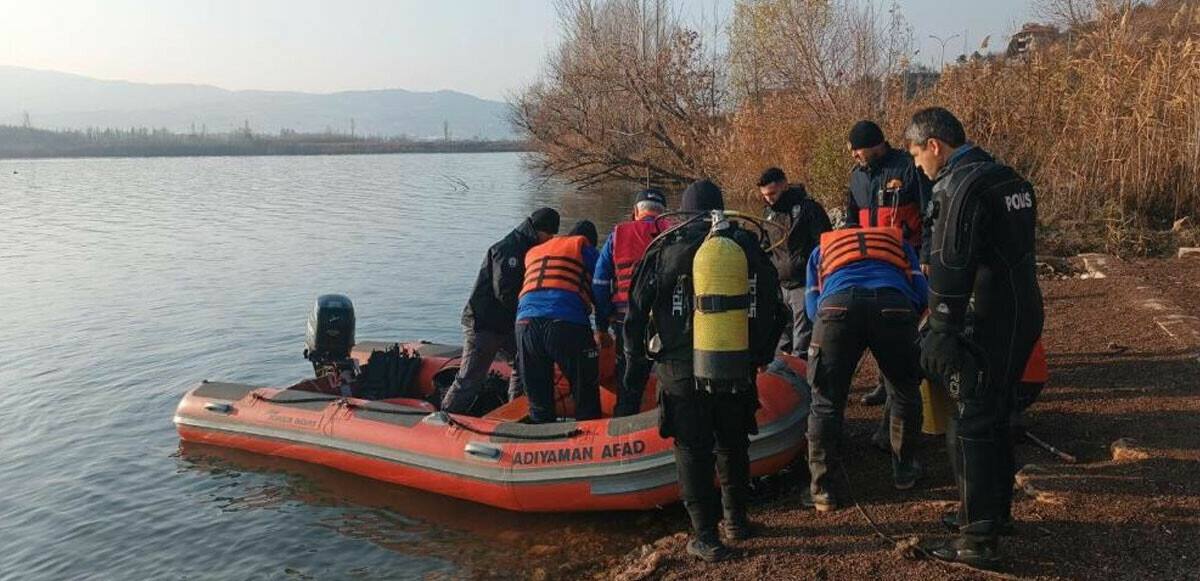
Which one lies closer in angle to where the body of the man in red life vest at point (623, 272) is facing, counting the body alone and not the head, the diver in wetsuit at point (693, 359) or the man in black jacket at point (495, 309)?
the man in black jacket

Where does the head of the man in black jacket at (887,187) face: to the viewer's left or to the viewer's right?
to the viewer's left

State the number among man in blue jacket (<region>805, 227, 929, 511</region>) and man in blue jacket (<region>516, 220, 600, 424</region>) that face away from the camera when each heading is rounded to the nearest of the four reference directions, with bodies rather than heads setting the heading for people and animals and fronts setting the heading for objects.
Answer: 2

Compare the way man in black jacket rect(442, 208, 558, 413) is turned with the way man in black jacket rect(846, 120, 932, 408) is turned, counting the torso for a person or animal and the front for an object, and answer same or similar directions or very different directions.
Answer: very different directions

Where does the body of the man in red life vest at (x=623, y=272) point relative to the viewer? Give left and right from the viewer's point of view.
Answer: facing away from the viewer and to the right of the viewer

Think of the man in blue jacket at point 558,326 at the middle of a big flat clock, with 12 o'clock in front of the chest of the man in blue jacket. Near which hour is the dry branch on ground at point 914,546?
The dry branch on ground is roughly at 5 o'clock from the man in blue jacket.

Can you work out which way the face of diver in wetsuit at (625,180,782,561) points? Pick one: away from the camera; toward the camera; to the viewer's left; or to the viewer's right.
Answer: away from the camera

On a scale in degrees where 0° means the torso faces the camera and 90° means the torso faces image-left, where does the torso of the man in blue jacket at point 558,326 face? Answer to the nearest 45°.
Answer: approximately 180°

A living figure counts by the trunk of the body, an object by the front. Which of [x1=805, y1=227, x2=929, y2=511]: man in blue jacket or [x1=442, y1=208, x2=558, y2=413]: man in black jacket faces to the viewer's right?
the man in black jacket

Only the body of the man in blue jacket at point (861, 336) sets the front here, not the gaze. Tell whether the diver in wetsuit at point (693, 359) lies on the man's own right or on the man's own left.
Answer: on the man's own left

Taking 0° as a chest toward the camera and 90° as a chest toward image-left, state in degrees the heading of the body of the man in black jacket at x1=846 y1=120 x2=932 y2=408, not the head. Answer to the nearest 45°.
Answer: approximately 45°
